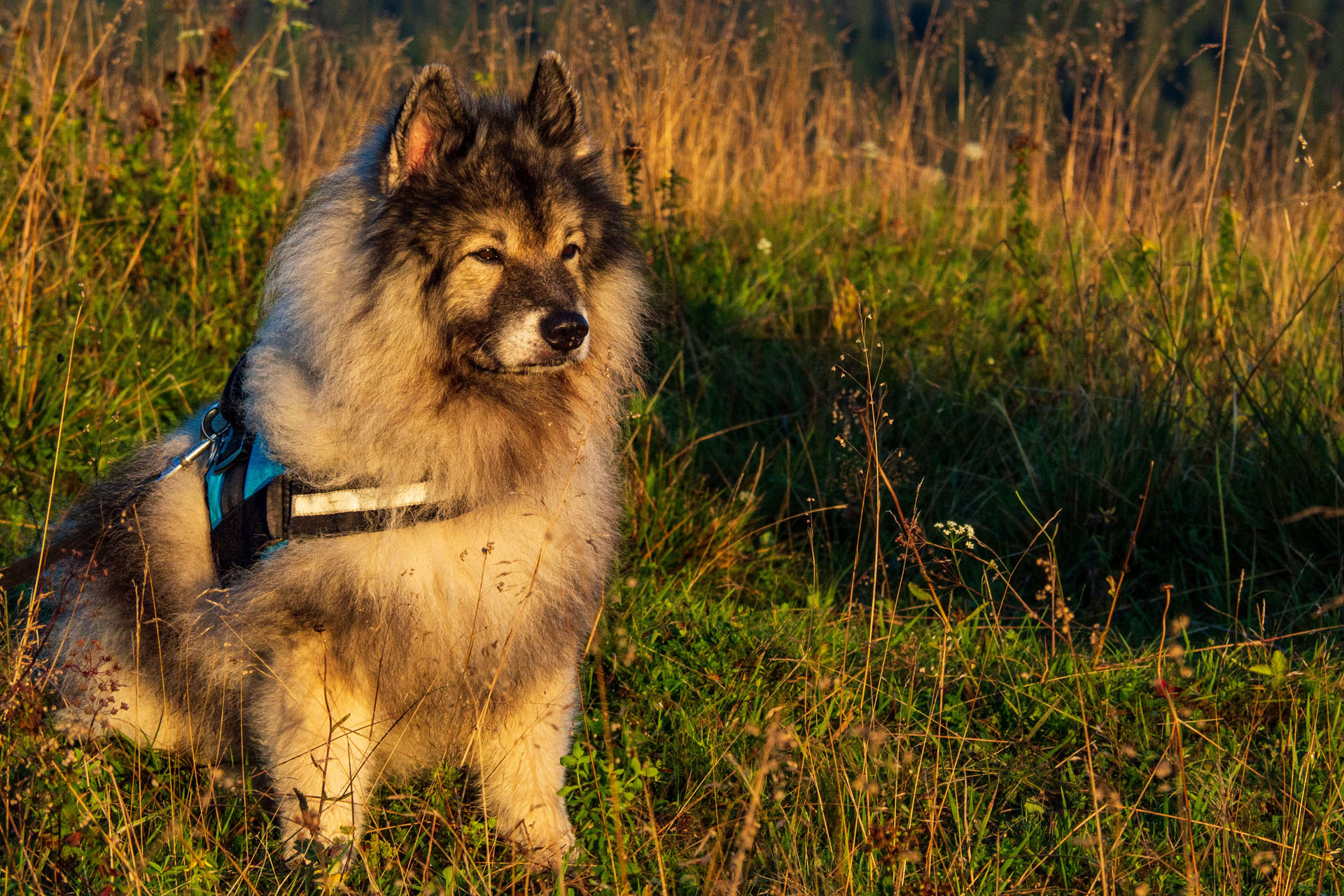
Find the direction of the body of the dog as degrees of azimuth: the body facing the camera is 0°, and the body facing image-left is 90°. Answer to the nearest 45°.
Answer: approximately 315°
